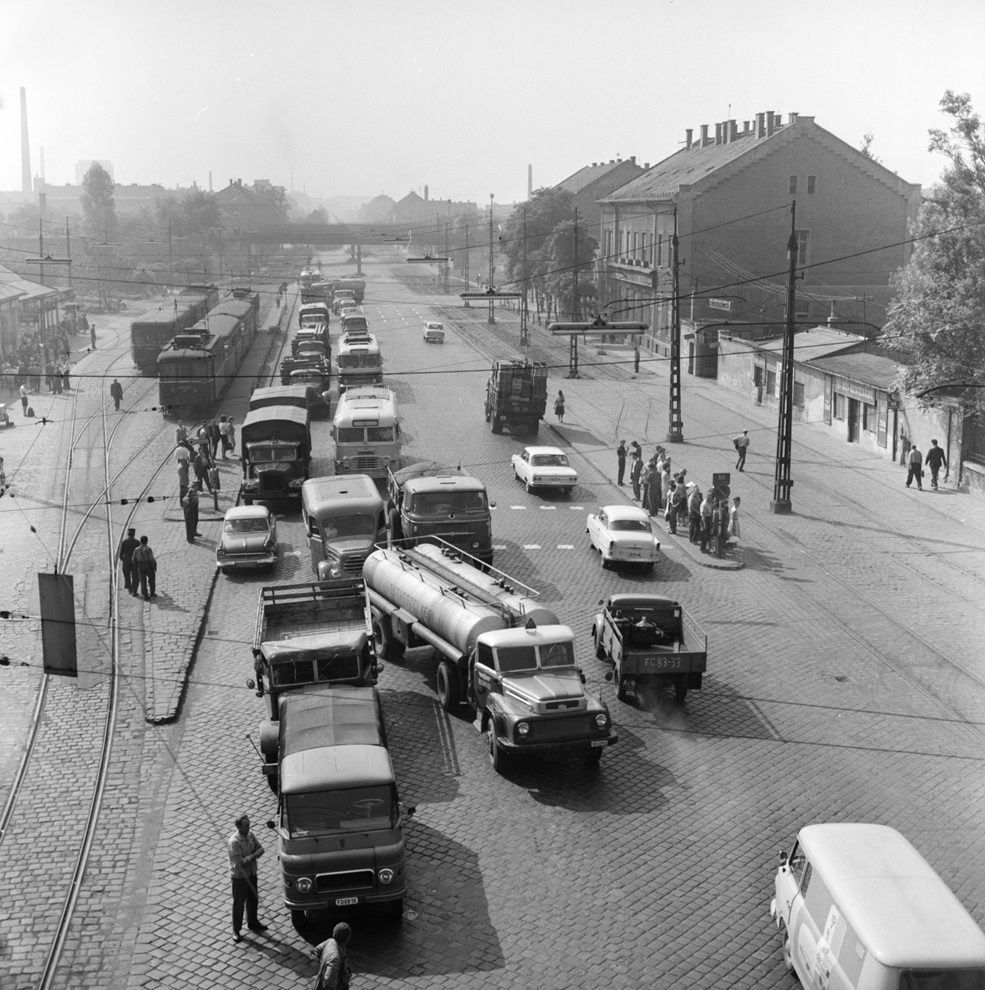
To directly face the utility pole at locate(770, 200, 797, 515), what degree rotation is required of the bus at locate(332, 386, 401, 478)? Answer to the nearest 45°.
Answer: approximately 90° to its left

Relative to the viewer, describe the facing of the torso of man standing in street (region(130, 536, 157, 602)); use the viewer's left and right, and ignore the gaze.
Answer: facing away from the viewer

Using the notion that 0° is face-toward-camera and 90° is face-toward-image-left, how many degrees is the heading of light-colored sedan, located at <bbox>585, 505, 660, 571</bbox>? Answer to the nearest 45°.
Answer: approximately 135°

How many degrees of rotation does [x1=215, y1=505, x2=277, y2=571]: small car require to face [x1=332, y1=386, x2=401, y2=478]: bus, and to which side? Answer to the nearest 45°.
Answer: approximately 135° to its left

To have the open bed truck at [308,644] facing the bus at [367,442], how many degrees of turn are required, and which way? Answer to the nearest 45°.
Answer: approximately 180°

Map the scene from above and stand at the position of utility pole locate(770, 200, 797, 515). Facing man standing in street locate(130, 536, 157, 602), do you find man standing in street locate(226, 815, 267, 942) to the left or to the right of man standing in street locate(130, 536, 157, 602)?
left

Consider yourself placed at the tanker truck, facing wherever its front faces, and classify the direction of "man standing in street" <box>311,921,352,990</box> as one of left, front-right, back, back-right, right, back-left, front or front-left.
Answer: front-right

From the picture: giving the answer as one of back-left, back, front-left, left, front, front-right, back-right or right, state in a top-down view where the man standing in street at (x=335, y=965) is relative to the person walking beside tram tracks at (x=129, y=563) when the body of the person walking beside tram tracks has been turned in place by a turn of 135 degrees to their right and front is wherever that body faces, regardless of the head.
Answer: front-right

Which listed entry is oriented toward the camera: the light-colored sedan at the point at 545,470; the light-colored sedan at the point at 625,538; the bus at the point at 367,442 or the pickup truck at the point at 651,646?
the bus

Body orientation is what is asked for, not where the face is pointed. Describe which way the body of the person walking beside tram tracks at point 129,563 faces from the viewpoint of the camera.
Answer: away from the camera
